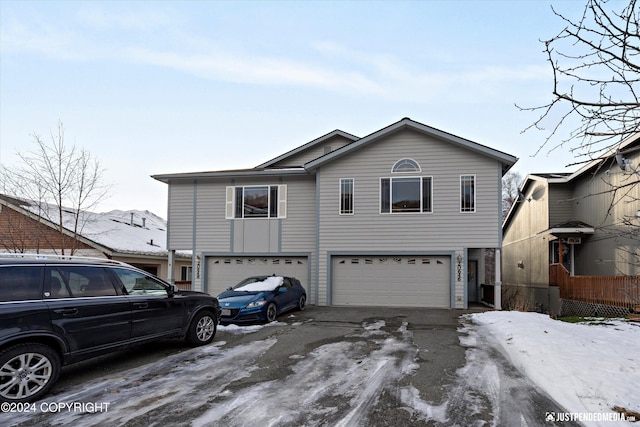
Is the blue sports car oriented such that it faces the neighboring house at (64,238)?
no

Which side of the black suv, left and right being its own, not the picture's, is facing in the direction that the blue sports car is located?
front

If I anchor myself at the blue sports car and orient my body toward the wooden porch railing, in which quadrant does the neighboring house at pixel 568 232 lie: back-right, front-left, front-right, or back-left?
front-left

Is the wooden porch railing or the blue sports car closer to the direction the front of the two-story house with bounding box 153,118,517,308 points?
the blue sports car

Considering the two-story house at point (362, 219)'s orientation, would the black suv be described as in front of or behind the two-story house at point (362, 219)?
in front

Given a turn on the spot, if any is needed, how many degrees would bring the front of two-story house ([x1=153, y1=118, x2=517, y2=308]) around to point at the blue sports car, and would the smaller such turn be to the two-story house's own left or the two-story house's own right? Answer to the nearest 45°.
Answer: approximately 45° to the two-story house's own right

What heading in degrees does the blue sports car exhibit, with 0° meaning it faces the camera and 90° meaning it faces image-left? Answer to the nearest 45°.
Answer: approximately 45°

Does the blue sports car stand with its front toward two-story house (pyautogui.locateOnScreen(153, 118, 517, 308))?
no

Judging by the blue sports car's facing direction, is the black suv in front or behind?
in front

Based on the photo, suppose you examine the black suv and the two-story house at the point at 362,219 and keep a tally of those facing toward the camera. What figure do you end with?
1

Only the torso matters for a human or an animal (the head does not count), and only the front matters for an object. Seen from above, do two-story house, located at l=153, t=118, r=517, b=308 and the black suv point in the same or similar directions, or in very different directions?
very different directions

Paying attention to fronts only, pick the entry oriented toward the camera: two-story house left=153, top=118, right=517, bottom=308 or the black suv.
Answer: the two-story house

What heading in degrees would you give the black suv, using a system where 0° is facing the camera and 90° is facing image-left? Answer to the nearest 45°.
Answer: approximately 225°

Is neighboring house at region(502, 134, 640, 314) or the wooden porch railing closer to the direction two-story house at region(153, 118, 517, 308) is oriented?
the wooden porch railing

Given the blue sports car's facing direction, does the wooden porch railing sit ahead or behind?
behind

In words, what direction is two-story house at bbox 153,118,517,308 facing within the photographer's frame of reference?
facing the viewer

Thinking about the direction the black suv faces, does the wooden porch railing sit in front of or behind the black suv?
in front

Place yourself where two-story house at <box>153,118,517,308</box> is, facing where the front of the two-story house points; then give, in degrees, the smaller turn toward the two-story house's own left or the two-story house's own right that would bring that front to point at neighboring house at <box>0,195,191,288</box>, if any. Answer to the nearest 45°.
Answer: approximately 90° to the two-story house's own right
